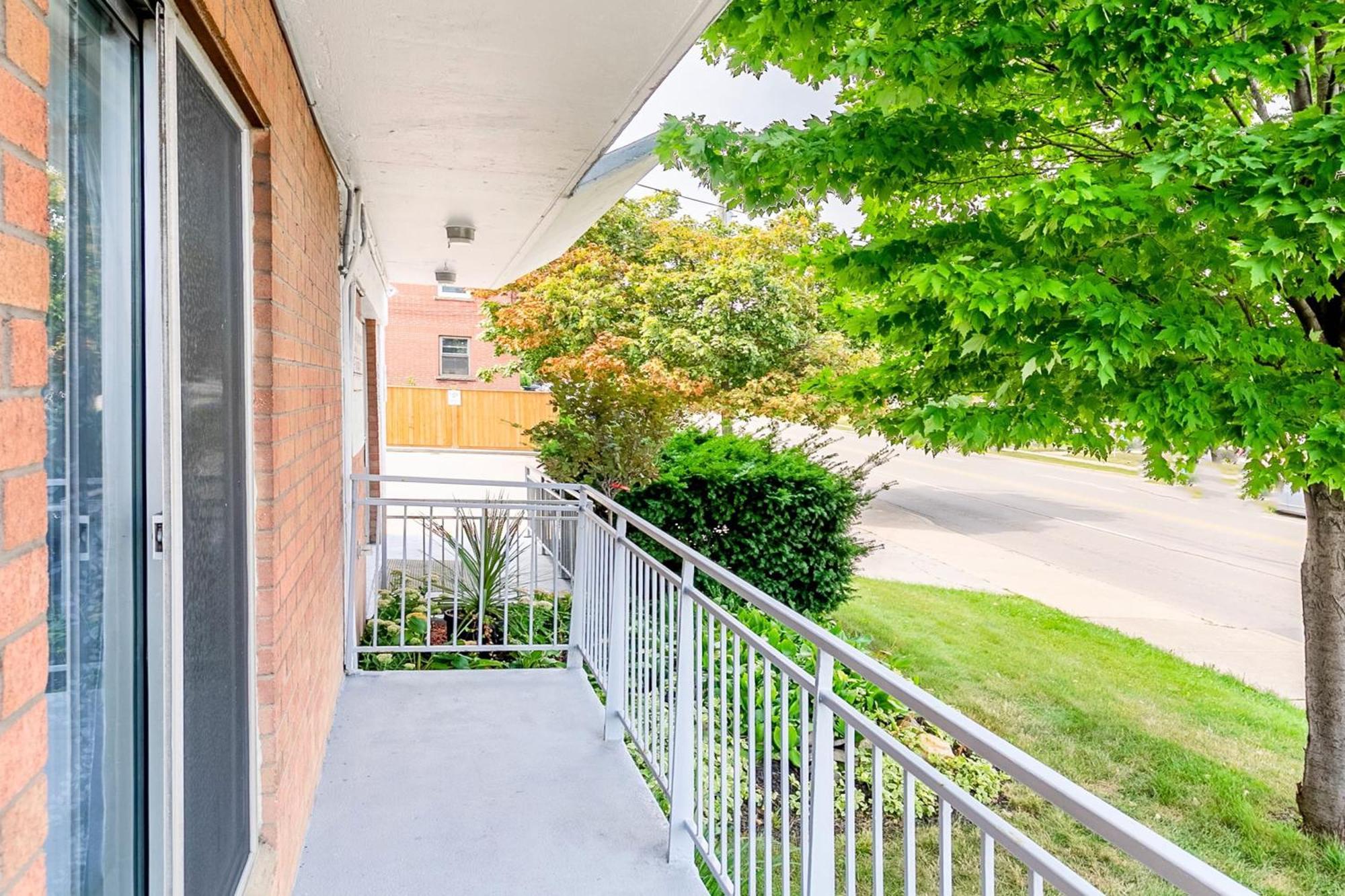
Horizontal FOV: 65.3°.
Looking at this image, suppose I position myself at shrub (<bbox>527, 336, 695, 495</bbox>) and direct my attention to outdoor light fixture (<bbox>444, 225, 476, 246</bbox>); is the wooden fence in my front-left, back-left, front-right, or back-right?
back-right

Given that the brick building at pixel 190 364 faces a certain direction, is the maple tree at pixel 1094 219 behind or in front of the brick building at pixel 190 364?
in front

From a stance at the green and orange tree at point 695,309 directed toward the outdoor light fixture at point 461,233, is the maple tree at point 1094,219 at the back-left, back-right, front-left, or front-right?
front-left

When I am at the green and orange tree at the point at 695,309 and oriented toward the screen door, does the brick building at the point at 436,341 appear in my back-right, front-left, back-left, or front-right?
back-right

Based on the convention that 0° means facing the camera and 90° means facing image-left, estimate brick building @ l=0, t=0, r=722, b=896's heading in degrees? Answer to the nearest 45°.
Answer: approximately 270°

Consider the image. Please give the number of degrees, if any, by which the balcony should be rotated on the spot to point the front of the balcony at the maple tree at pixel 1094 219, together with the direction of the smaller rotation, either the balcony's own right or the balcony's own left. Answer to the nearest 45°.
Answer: approximately 45° to the balcony's own left

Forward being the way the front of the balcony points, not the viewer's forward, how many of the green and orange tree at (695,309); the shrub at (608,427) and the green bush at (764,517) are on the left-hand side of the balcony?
3

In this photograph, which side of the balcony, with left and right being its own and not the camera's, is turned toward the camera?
right

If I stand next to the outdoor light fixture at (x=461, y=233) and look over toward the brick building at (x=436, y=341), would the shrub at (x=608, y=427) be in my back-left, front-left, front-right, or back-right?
front-right

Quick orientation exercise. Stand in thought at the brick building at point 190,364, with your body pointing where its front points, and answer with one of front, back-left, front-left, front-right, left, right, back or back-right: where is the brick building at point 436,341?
left

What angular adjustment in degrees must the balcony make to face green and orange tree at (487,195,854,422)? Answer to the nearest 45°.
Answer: approximately 90° to its left

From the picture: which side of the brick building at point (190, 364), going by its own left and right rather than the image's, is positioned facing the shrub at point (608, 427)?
left

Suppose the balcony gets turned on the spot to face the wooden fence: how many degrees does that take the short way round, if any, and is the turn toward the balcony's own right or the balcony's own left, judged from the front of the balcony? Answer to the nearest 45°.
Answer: approximately 90° to the balcony's own left

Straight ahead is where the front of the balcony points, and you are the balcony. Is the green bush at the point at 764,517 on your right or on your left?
on your left

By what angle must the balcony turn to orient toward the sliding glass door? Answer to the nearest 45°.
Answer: approximately 90° to its right

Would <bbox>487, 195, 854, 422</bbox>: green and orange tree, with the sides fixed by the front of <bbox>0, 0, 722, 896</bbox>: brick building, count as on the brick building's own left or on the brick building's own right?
on the brick building's own left
